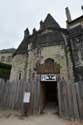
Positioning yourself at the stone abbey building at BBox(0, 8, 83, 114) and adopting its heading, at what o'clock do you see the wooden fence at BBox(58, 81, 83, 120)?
The wooden fence is roughly at 12 o'clock from the stone abbey building.

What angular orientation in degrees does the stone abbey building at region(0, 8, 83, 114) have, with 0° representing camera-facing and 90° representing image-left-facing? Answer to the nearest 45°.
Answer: approximately 0°
